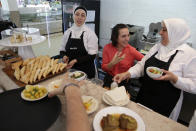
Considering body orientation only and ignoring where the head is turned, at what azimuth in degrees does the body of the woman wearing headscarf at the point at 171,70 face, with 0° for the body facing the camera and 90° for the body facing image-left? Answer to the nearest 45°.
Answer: approximately 45°

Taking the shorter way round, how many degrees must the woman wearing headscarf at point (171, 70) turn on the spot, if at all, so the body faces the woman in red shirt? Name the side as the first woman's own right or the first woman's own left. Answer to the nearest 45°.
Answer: approximately 90° to the first woman's own right

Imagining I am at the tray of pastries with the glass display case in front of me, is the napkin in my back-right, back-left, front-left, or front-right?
back-right

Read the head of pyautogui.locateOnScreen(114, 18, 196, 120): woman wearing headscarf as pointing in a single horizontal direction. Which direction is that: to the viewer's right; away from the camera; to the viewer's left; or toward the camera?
to the viewer's left

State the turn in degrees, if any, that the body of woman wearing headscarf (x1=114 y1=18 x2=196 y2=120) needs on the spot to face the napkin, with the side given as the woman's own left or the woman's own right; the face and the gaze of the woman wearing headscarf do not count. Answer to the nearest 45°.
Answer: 0° — they already face it

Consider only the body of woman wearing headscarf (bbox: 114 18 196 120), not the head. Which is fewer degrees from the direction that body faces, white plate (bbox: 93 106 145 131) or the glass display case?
the white plate

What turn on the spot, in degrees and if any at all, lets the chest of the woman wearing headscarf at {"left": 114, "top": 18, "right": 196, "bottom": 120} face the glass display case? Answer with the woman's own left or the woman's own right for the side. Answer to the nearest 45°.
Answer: approximately 90° to the woman's own right
